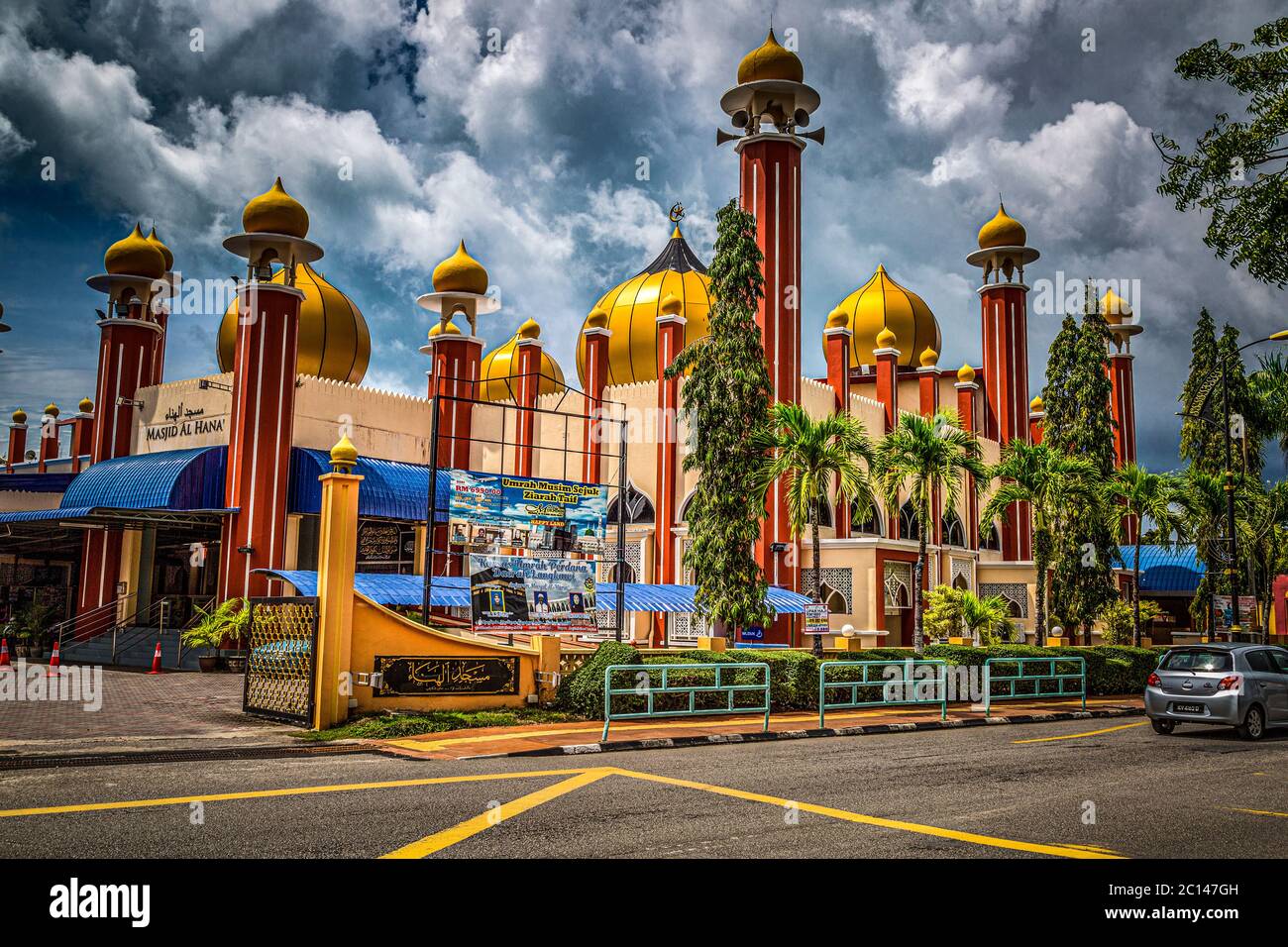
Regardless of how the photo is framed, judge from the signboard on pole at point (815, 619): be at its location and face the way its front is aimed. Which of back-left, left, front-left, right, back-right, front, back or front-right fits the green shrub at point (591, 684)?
front-right

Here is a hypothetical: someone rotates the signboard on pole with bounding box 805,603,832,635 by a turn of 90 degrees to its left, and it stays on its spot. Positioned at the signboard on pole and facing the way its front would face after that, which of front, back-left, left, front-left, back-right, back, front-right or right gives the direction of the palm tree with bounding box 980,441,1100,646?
front-left

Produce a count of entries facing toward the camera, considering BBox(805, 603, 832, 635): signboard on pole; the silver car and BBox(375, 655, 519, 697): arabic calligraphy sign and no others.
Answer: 2

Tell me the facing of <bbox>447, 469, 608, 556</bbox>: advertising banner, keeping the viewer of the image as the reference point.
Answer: facing the viewer

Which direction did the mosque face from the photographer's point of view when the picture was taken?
facing the viewer and to the left of the viewer

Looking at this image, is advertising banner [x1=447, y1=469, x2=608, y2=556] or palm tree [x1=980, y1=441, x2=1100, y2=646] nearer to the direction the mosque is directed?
the advertising banner

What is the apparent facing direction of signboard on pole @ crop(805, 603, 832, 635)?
toward the camera

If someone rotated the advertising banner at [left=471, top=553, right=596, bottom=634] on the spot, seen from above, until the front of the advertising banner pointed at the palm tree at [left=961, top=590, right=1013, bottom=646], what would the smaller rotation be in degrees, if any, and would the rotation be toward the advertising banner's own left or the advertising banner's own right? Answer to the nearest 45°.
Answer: approximately 135° to the advertising banner's own left

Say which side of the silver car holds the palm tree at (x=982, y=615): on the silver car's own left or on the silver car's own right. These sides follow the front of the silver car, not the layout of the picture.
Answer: on the silver car's own left

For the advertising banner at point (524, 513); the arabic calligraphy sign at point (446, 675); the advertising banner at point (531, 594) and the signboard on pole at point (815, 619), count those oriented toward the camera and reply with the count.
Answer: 4

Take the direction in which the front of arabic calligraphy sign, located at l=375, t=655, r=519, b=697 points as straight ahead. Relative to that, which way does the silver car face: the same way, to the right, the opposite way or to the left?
to the left

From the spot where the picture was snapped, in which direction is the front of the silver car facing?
facing away from the viewer and to the right of the viewer

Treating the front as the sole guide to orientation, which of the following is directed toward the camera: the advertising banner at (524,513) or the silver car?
the advertising banner

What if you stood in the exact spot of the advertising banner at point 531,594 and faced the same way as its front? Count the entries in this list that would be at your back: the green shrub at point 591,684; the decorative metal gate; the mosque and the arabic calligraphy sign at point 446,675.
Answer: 1

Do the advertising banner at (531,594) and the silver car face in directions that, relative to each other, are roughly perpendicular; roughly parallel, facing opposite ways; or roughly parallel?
roughly perpendicular
